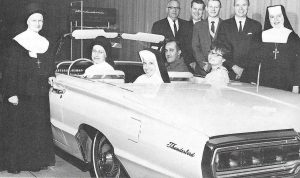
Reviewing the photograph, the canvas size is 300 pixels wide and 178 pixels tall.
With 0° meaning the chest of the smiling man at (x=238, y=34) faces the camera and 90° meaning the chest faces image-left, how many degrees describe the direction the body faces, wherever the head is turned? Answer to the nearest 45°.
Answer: approximately 0°

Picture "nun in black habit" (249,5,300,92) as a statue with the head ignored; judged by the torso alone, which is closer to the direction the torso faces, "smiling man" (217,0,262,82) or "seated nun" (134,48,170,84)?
the seated nun

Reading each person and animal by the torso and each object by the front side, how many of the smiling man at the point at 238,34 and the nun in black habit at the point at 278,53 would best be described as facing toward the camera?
2

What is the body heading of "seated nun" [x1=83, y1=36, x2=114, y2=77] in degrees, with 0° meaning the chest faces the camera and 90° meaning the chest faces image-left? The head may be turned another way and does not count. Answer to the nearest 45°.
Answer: approximately 45°

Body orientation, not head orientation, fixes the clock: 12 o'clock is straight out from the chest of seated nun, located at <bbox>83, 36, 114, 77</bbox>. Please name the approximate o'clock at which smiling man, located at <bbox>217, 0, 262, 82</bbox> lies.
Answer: The smiling man is roughly at 7 o'clock from the seated nun.

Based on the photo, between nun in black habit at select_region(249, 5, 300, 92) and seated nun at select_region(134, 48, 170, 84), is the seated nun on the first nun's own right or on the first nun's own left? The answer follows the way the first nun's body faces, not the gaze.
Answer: on the first nun's own right
